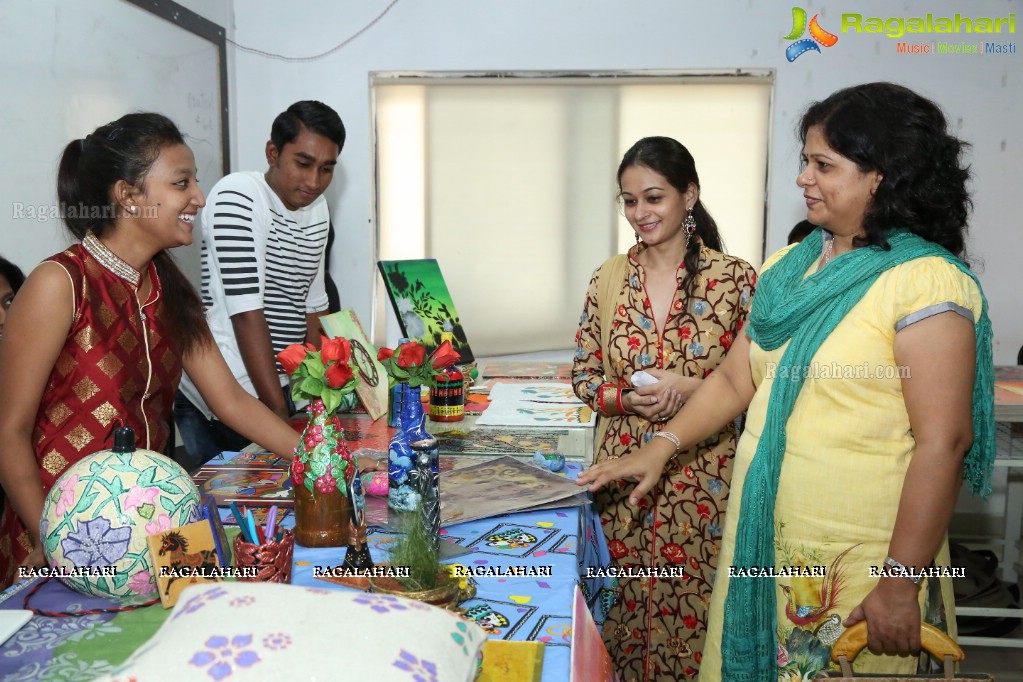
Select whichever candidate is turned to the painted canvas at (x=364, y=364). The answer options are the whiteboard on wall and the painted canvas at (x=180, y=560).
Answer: the whiteboard on wall

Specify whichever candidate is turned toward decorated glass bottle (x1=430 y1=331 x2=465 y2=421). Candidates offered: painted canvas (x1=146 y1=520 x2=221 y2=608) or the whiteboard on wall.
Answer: the whiteboard on wall

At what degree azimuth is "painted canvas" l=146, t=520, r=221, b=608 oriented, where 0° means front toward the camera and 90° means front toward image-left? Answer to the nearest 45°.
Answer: approximately 0°

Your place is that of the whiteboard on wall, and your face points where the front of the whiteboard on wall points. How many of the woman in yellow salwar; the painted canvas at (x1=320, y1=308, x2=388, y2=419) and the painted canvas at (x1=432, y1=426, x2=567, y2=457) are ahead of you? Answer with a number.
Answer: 3

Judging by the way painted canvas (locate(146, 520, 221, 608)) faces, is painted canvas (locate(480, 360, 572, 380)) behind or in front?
behind

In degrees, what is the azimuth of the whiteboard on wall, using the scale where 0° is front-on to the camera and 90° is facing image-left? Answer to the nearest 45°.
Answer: approximately 315°

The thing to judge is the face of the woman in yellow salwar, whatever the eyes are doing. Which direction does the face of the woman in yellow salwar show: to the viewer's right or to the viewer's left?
to the viewer's left
